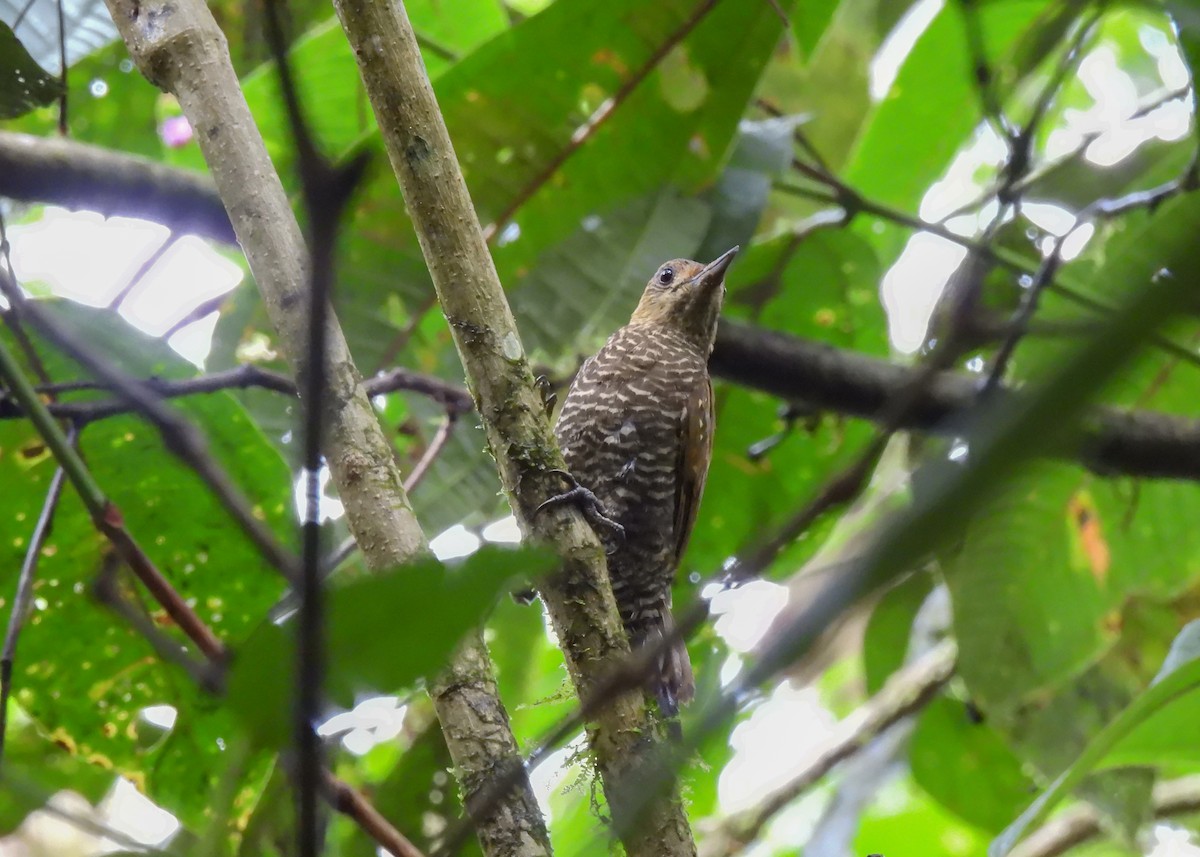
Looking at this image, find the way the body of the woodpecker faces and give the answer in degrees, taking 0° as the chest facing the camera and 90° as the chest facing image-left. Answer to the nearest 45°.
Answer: approximately 45°

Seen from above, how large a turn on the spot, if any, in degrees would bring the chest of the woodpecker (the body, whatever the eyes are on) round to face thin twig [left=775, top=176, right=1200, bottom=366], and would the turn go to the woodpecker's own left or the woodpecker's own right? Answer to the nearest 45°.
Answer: approximately 135° to the woodpecker's own left

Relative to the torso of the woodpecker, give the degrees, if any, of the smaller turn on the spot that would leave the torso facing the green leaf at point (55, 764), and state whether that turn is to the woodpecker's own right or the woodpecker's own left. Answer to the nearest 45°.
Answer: approximately 45° to the woodpecker's own right
